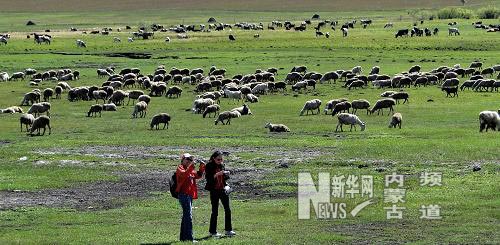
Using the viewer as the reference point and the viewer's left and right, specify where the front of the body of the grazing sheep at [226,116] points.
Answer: facing to the left of the viewer

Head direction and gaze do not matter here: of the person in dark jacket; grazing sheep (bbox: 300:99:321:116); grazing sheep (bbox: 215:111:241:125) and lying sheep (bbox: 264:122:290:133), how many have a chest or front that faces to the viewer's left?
3

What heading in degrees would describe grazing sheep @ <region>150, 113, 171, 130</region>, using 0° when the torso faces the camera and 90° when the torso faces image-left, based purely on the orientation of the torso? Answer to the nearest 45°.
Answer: approximately 90°

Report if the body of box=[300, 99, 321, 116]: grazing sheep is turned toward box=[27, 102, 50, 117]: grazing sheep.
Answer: yes

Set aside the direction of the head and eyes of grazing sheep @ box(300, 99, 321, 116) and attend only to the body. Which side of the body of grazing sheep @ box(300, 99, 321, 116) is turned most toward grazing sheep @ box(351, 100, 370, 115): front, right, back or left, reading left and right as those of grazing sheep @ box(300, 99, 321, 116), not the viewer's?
back

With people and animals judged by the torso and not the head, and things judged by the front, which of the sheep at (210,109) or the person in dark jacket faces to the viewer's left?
the sheep

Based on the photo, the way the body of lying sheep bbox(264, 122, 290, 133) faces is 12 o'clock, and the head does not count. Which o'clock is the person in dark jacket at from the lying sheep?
The person in dark jacket is roughly at 9 o'clock from the lying sheep.

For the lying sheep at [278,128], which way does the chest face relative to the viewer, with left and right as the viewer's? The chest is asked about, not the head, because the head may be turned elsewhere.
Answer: facing to the left of the viewer

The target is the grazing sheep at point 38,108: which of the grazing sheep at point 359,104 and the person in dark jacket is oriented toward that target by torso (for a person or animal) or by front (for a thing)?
the grazing sheep at point 359,104

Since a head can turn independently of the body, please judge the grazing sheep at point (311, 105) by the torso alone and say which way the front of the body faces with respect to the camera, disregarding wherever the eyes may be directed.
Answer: to the viewer's left

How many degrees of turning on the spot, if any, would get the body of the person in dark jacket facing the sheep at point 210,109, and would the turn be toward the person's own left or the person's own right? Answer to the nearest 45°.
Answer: approximately 135° to the person's own left
